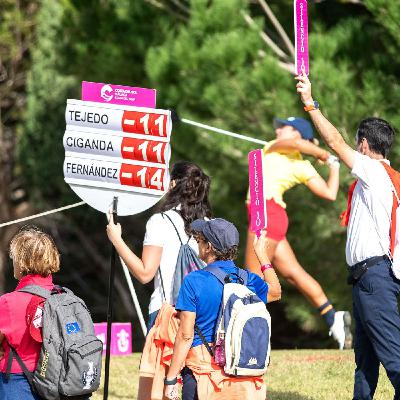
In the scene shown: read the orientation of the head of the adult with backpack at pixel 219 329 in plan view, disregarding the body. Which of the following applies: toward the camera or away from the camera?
away from the camera

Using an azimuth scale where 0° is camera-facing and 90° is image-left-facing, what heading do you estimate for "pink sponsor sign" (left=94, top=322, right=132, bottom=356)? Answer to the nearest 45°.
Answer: approximately 0°

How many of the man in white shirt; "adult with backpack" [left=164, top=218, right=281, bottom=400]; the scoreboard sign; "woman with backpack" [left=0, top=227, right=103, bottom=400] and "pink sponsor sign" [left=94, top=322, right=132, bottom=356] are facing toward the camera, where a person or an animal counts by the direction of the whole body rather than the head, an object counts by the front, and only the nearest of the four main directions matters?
2

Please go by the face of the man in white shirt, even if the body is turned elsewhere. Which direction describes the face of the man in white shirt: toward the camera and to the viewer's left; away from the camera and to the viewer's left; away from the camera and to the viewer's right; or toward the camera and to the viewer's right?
away from the camera and to the viewer's left

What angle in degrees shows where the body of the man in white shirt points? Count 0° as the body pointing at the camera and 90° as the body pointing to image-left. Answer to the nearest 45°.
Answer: approximately 135°

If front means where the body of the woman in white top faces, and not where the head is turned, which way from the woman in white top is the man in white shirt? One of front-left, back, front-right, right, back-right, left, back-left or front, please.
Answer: back-right
